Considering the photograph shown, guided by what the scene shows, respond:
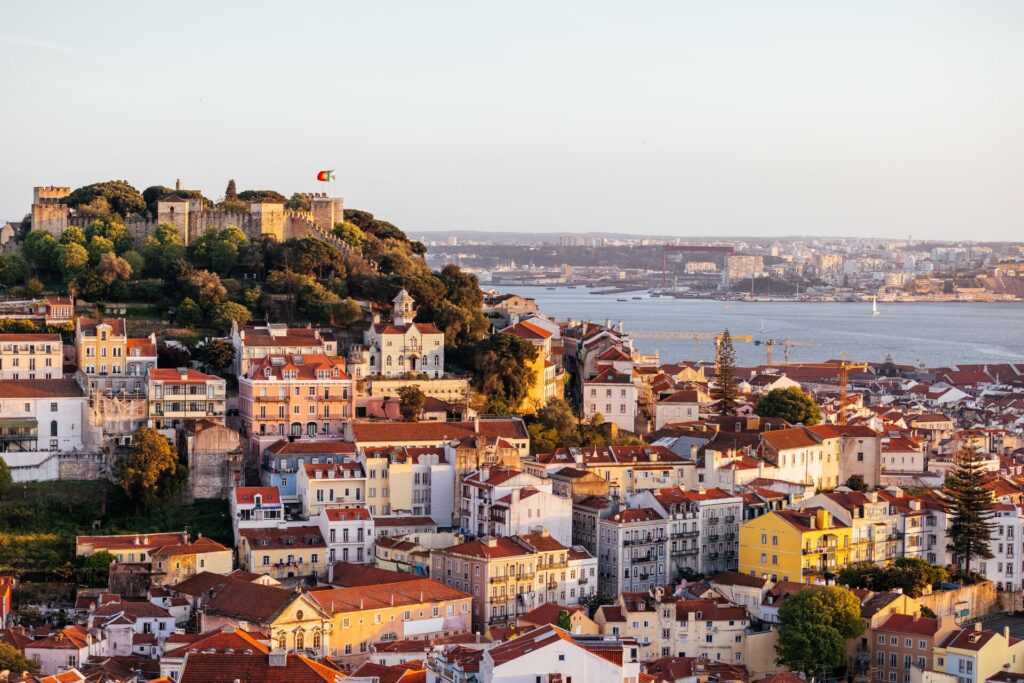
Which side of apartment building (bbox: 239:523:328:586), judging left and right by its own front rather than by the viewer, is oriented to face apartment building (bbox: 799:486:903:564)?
left

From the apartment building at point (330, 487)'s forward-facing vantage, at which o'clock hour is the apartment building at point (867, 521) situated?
the apartment building at point (867, 521) is roughly at 9 o'clock from the apartment building at point (330, 487).

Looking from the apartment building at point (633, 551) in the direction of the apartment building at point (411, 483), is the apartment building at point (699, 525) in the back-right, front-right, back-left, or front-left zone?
back-right

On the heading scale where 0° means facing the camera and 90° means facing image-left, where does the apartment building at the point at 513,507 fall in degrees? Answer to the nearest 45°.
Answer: approximately 45°

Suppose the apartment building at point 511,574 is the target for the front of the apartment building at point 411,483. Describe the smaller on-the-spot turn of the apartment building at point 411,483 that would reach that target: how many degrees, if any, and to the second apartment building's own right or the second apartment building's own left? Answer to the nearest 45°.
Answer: approximately 45° to the second apartment building's own left

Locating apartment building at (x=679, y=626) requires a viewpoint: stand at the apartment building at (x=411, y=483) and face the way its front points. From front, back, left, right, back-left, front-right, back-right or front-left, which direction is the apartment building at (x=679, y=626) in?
front-left
